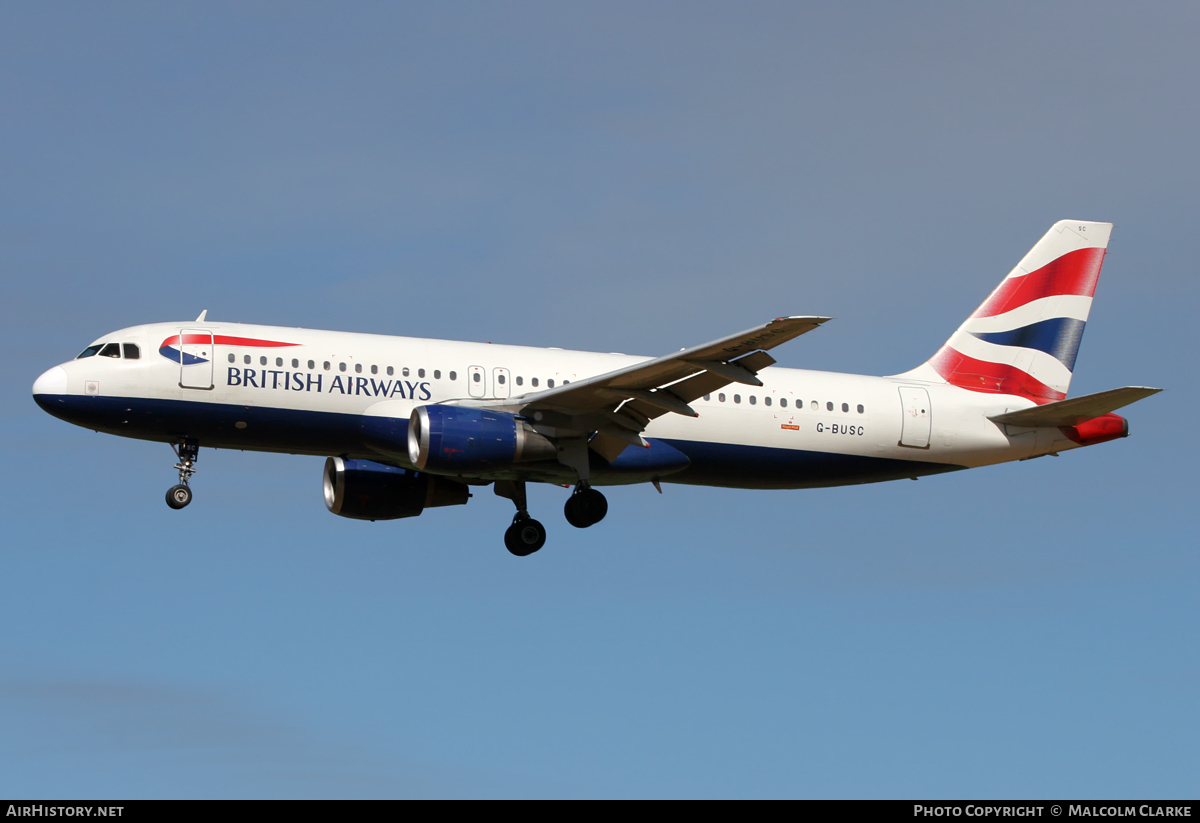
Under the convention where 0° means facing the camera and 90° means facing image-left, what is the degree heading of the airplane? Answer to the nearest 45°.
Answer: approximately 90°
